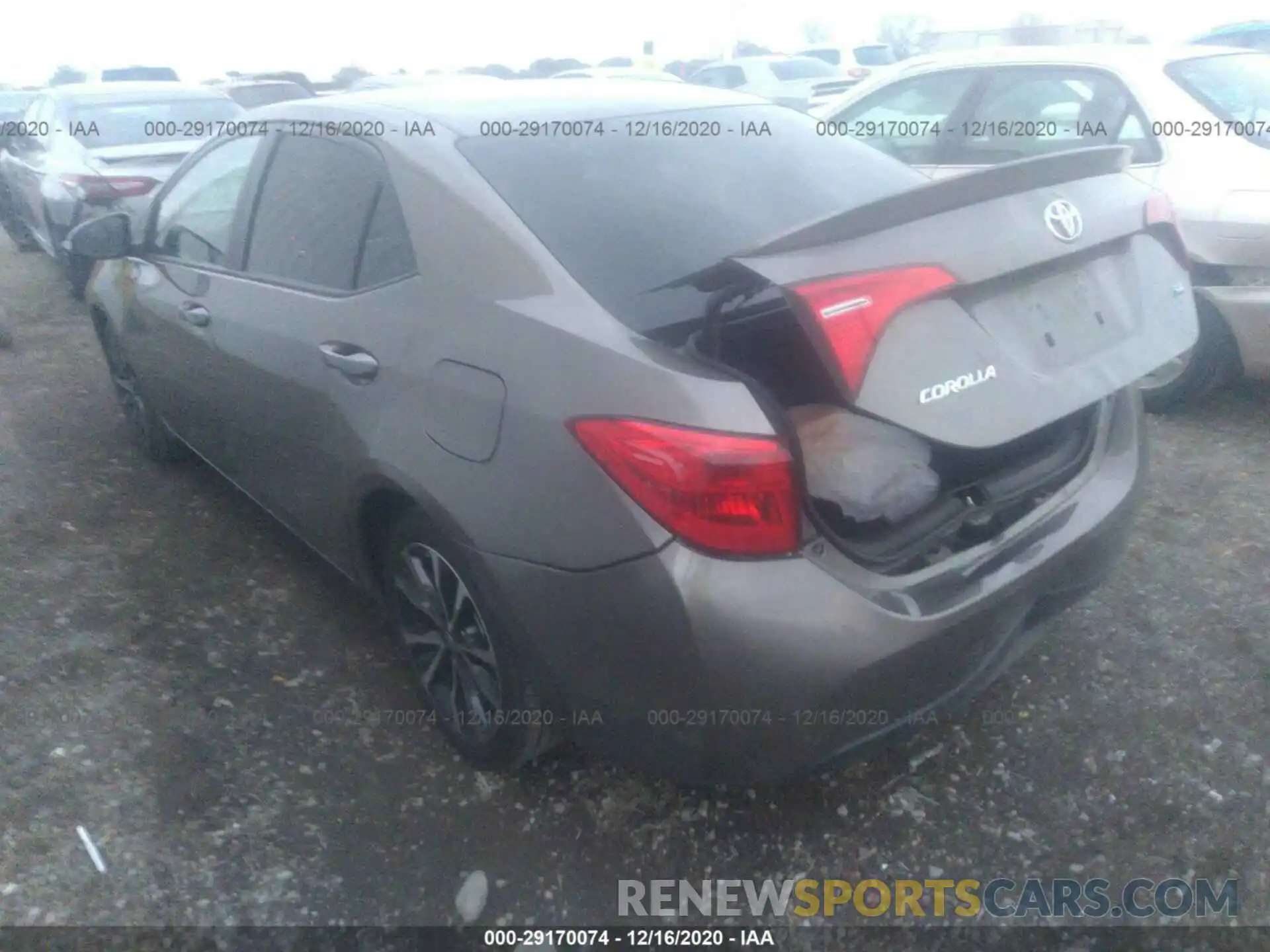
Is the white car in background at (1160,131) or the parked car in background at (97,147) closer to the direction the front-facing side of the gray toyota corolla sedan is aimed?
the parked car in background

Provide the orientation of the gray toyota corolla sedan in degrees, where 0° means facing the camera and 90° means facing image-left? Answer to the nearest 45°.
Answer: approximately 135°

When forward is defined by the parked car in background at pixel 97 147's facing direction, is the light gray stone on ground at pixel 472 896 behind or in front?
behind

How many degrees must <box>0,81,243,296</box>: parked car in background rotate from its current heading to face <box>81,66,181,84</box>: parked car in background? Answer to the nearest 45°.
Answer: approximately 45° to its right

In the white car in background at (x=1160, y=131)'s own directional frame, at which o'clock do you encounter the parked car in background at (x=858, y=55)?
The parked car in background is roughly at 1 o'clock from the white car in background.

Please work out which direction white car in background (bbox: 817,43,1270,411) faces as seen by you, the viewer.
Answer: facing away from the viewer and to the left of the viewer

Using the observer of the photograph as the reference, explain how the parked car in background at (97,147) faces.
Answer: facing away from the viewer and to the left of the viewer
